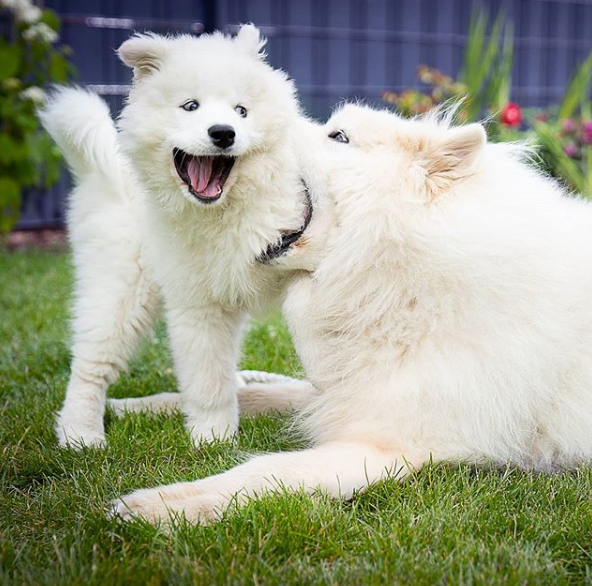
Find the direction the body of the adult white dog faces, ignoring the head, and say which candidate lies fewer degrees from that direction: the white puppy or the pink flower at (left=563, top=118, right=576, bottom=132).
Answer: the white puppy

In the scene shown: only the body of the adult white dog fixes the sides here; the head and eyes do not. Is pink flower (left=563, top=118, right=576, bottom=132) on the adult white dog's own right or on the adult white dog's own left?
on the adult white dog's own right

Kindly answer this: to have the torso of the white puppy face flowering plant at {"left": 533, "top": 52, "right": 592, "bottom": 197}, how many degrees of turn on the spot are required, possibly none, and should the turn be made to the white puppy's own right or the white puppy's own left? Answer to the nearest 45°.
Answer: approximately 90° to the white puppy's own left

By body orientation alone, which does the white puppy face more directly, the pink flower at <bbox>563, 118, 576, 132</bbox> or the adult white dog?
the adult white dog

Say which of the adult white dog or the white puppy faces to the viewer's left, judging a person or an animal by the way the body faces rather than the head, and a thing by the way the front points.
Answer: the adult white dog

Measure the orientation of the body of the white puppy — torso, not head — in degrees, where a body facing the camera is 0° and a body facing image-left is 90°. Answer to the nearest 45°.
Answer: approximately 315°

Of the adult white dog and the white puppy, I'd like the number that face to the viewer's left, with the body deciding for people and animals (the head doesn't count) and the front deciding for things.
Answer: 1

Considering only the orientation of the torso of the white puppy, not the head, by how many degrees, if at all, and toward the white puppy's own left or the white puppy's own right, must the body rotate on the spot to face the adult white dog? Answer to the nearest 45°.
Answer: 0° — it already faces it

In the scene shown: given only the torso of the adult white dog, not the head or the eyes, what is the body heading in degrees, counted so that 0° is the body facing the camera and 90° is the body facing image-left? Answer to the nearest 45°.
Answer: approximately 90°

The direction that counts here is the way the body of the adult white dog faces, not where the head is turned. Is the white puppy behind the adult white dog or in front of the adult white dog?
in front

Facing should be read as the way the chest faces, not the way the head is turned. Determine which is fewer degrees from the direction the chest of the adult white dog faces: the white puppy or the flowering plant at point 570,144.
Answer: the white puppy

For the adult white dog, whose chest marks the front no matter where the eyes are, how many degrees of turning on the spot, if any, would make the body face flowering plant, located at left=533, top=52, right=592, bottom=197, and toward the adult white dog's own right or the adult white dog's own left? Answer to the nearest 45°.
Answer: approximately 90° to the adult white dog's own right
